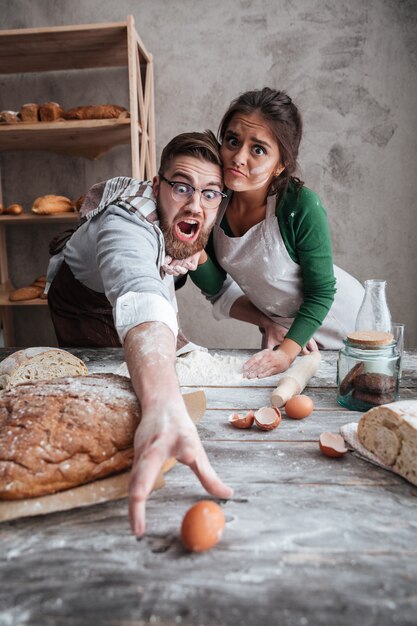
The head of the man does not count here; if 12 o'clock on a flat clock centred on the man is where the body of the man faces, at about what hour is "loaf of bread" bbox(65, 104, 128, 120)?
The loaf of bread is roughly at 7 o'clock from the man.

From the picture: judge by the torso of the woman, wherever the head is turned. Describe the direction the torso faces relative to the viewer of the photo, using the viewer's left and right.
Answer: facing the viewer and to the left of the viewer

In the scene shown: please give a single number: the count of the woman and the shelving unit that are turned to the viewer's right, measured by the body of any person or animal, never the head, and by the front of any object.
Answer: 0

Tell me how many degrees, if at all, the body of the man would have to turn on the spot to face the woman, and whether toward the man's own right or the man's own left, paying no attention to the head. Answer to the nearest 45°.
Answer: approximately 90° to the man's own left

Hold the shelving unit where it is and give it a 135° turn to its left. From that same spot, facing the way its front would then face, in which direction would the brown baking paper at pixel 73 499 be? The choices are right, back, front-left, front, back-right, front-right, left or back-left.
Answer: back-right

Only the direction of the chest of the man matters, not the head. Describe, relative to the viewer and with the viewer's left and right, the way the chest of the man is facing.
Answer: facing the viewer and to the right of the viewer

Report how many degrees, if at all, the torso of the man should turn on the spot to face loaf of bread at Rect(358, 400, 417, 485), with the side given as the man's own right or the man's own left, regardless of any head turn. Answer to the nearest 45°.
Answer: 0° — they already face it

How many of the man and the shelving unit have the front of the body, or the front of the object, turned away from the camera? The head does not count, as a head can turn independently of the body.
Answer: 0

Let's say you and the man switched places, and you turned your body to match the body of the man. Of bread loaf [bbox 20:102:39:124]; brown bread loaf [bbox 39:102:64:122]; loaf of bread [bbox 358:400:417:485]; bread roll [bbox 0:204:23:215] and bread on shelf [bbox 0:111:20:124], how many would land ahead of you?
1

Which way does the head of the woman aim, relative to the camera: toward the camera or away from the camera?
toward the camera

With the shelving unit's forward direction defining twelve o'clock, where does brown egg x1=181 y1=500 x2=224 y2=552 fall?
The brown egg is roughly at 12 o'clock from the shelving unit.

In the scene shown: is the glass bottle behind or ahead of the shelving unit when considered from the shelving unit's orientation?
ahead

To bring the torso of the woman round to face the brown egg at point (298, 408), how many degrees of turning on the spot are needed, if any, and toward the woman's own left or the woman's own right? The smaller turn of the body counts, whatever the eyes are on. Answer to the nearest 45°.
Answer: approximately 45° to the woman's own left

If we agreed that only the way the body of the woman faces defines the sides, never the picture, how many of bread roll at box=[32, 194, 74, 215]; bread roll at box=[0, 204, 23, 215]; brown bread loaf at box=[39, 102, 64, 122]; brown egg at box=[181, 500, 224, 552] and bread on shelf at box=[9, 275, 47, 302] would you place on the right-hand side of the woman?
4

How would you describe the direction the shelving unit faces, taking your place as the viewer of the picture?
facing the viewer
